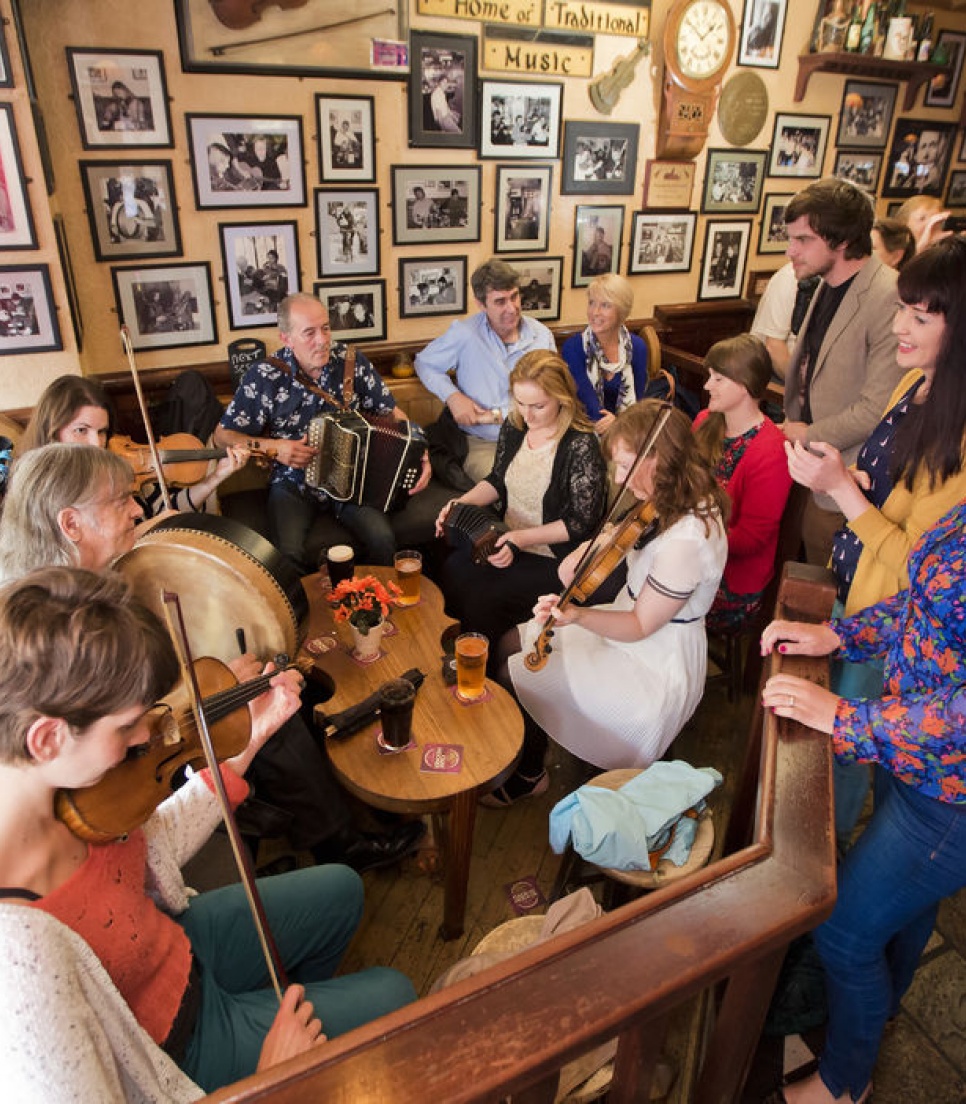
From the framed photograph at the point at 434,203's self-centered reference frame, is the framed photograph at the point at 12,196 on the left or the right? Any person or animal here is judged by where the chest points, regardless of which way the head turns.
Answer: on its right

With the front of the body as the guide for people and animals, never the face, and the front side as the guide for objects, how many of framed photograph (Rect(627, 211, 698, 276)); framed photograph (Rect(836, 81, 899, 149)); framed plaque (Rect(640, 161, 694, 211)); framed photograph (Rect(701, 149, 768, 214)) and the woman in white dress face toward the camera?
4

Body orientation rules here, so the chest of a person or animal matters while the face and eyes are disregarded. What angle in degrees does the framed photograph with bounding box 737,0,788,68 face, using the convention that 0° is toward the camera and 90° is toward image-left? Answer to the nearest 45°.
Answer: approximately 0°

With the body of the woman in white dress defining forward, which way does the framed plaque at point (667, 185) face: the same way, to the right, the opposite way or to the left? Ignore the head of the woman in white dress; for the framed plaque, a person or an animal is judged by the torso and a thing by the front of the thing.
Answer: to the left

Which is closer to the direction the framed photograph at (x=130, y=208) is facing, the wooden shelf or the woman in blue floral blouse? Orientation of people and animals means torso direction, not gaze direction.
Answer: the woman in blue floral blouse

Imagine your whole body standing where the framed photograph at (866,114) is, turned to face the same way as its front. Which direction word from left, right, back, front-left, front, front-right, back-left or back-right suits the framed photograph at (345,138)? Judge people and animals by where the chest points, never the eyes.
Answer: front-right

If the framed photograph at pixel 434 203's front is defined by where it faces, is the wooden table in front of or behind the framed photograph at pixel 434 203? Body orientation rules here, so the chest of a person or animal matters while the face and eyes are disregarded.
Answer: in front

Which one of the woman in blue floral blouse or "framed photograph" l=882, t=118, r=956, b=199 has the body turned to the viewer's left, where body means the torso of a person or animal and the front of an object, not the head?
the woman in blue floral blouse

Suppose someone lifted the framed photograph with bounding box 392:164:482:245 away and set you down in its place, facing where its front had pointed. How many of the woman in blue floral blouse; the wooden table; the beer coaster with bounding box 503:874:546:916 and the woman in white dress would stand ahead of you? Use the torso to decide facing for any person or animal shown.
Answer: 4
